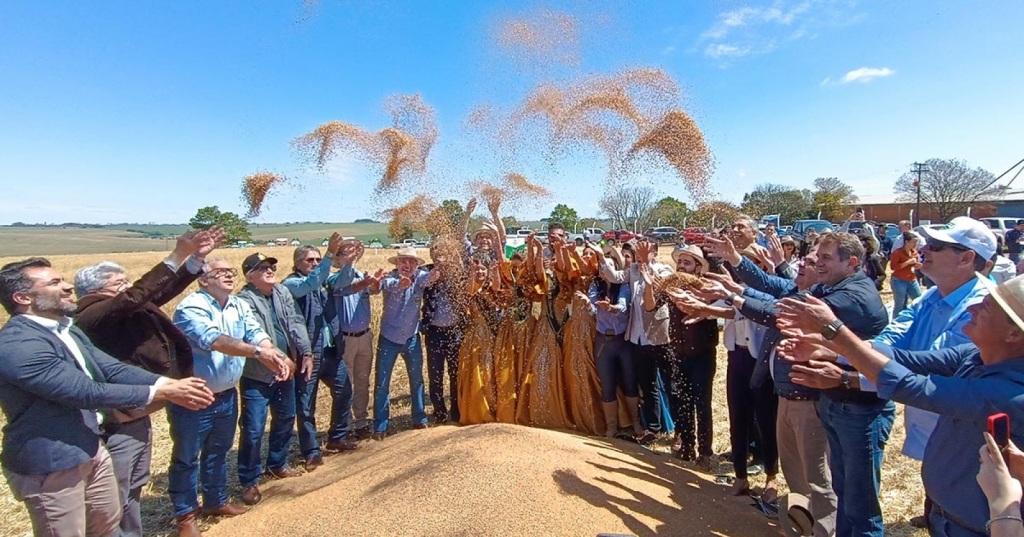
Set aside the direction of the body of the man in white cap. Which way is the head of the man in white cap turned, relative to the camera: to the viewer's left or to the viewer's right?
to the viewer's left

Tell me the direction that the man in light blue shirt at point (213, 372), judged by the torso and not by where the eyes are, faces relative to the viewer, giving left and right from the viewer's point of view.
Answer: facing the viewer and to the right of the viewer

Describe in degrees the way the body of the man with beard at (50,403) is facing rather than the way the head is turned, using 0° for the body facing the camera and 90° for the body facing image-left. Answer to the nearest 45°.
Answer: approximately 270°

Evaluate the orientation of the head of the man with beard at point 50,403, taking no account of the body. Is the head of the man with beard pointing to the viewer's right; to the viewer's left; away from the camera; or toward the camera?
to the viewer's right

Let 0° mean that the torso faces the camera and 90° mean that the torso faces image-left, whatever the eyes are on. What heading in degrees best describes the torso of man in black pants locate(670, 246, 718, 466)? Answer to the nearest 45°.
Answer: approximately 45°

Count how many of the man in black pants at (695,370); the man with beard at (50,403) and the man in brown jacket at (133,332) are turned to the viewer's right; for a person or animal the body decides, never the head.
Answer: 2

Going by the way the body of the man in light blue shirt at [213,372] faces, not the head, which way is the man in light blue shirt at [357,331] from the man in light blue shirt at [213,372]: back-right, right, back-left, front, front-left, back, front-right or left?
left

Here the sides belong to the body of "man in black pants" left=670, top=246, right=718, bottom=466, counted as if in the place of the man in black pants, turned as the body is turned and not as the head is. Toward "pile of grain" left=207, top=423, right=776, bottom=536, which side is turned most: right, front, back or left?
front

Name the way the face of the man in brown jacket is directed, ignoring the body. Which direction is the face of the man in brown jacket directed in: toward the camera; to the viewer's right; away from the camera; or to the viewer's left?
to the viewer's right

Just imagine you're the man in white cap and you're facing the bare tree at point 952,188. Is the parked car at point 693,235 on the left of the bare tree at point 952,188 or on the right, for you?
left

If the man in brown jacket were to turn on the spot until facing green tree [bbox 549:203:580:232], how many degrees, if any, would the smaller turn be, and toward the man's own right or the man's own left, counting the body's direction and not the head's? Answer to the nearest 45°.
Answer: approximately 45° to the man's own left

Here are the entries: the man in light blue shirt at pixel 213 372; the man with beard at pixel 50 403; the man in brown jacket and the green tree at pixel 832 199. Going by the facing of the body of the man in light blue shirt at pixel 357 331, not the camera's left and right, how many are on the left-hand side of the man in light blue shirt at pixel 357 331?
1

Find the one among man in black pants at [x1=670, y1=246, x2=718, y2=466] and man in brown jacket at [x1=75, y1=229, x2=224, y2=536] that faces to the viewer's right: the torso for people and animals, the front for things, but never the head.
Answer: the man in brown jacket

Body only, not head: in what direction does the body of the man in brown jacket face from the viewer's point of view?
to the viewer's right
